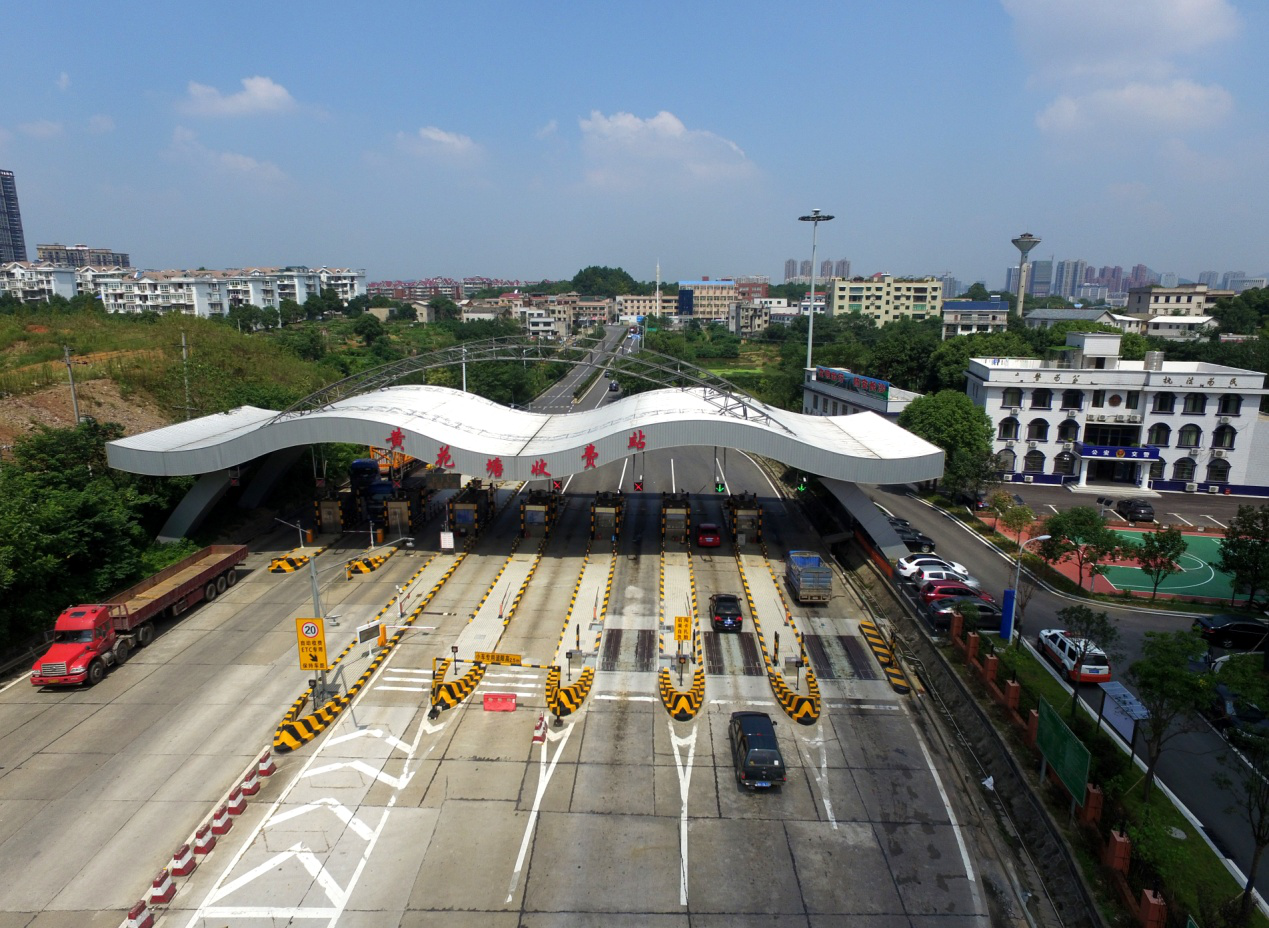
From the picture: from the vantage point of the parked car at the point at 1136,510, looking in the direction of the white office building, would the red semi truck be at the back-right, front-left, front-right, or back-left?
back-left

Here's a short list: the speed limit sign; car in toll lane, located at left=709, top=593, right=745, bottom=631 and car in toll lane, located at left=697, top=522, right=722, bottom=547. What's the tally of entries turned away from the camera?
2

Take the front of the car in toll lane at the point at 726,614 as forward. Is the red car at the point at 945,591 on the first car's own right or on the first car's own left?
on the first car's own right

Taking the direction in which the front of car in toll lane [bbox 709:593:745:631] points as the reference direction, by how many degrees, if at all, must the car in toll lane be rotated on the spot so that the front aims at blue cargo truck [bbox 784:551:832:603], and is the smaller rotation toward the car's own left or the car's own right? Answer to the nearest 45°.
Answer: approximately 45° to the car's own right

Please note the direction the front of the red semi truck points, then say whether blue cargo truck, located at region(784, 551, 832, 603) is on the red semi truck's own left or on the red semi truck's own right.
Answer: on the red semi truck's own left

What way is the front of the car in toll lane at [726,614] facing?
away from the camera

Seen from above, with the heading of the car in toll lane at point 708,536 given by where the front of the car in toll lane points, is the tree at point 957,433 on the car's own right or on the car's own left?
on the car's own right

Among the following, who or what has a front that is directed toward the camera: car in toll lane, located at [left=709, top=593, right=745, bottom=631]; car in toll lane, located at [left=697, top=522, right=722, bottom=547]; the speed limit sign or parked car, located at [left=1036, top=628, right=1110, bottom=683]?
the speed limit sign
